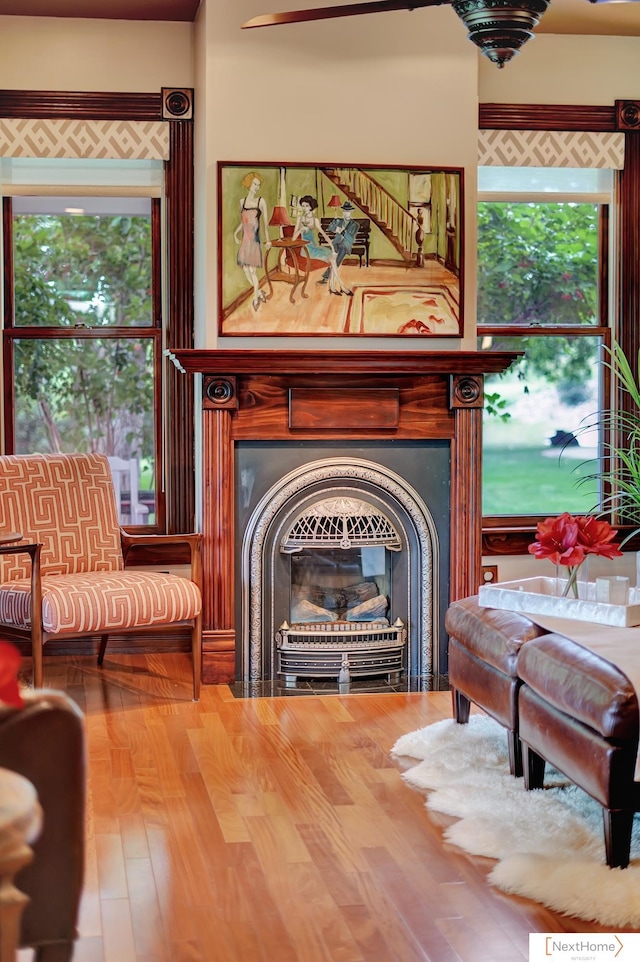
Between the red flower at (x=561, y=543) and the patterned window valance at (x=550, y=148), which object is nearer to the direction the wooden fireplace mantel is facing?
the red flower

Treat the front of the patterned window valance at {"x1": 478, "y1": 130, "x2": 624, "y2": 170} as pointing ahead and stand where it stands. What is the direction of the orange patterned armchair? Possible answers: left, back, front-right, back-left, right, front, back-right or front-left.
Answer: front-right

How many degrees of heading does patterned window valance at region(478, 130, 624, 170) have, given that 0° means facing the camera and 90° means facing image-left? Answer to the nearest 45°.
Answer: approximately 0°

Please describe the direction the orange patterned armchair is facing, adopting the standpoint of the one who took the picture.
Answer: facing the viewer and to the right of the viewer

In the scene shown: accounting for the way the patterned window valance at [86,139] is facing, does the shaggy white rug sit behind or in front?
in front

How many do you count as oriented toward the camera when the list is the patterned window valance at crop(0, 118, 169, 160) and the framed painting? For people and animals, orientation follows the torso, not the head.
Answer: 2

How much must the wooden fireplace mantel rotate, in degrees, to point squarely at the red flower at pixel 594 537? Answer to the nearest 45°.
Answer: approximately 45° to its left

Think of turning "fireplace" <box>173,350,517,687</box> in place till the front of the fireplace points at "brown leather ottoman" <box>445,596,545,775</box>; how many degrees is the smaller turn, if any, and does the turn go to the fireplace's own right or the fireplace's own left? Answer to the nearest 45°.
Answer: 0° — it already faces it

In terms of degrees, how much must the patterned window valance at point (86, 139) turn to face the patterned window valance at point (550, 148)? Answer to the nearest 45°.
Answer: approximately 90° to its left
